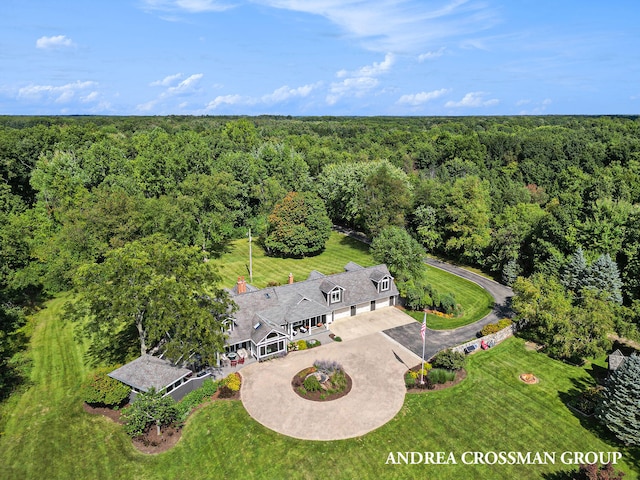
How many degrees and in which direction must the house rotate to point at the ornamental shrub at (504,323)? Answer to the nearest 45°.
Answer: approximately 45° to its left

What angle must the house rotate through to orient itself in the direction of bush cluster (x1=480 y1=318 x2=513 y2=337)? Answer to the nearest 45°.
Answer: approximately 45° to its left

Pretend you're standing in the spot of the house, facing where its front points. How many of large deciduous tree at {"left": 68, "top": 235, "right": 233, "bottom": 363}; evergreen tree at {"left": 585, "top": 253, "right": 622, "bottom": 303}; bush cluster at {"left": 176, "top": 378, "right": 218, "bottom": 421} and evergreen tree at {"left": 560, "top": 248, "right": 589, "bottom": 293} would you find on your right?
2

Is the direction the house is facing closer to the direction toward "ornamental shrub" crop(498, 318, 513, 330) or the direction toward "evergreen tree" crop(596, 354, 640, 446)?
the evergreen tree

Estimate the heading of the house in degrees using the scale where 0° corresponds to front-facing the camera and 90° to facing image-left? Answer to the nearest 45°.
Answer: approximately 315°

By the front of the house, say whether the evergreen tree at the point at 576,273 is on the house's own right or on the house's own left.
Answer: on the house's own left

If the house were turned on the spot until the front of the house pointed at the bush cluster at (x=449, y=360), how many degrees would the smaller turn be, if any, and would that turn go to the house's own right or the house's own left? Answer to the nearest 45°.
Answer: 0° — it already faces it

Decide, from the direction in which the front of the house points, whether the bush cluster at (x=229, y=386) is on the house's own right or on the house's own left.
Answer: on the house's own right

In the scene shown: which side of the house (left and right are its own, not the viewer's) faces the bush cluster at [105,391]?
right

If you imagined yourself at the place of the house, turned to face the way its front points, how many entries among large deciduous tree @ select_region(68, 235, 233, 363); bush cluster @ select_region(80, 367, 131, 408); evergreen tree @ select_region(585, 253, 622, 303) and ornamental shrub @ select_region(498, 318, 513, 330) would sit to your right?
2

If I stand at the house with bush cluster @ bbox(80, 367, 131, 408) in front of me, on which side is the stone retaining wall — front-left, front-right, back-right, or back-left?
back-left

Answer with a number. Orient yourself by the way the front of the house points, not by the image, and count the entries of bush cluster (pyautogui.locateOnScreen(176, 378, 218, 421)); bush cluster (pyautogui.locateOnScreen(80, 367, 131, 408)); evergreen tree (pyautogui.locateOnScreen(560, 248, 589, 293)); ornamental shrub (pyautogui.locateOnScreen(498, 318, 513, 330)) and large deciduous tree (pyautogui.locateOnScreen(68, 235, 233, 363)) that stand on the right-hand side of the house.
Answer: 3

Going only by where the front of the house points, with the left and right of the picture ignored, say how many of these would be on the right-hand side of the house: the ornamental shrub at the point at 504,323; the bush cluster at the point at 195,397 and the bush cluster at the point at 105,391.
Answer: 2

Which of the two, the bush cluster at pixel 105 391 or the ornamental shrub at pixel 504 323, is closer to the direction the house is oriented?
the ornamental shrub

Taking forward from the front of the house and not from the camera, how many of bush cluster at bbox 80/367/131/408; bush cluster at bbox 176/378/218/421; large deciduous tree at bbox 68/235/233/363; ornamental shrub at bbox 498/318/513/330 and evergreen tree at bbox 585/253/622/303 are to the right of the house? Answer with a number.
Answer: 3

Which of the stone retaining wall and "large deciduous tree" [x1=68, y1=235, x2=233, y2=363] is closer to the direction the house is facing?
the stone retaining wall

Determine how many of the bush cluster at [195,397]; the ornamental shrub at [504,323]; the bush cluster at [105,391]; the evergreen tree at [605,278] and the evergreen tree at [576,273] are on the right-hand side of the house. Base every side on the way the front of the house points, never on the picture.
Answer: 2
